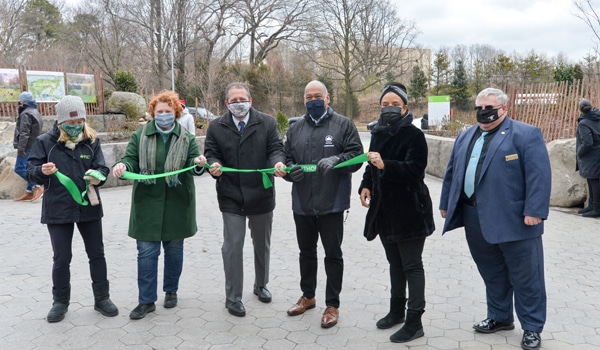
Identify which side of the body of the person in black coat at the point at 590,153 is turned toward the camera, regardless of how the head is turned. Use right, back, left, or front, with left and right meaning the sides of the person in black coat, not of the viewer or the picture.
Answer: left

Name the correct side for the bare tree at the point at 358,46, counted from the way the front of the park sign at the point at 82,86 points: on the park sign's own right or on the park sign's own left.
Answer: on the park sign's own left

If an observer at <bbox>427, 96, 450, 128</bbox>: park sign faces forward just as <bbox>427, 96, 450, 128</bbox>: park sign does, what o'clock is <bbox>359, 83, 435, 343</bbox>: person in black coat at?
The person in black coat is roughly at 12 o'clock from the park sign.

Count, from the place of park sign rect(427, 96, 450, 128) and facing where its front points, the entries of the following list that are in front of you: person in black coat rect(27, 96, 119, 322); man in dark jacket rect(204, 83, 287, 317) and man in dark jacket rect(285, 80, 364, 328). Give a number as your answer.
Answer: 3

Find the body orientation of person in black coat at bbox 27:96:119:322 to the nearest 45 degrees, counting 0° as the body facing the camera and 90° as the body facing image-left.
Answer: approximately 0°

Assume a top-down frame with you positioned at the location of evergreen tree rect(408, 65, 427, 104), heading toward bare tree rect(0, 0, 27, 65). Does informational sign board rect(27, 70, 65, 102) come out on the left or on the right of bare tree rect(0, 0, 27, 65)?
left

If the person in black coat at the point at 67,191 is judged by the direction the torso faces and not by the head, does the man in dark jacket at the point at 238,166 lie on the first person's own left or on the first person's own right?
on the first person's own left

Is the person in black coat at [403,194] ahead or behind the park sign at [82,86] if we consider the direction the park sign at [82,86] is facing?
ahead

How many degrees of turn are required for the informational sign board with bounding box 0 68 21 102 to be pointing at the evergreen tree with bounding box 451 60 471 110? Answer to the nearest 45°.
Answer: approximately 90° to its left

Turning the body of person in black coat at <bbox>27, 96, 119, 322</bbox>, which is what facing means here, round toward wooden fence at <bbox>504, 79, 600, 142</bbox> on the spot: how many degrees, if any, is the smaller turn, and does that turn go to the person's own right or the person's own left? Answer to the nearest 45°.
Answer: approximately 90° to the person's own left

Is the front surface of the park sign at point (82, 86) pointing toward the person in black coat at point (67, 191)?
yes

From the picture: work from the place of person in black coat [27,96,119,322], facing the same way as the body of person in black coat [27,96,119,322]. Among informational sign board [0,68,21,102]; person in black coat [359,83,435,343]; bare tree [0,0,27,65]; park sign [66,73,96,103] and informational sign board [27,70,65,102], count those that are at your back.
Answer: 4
